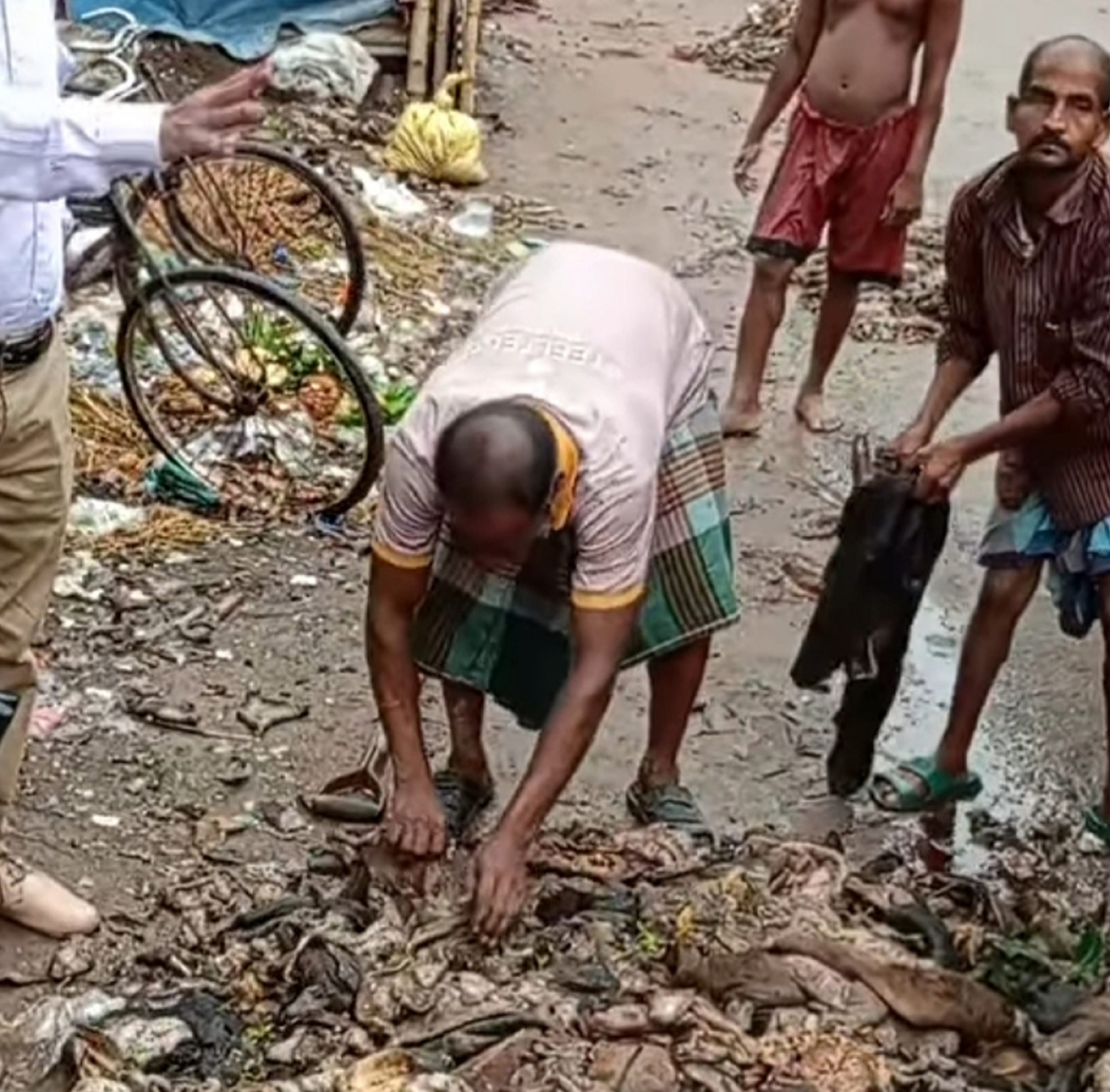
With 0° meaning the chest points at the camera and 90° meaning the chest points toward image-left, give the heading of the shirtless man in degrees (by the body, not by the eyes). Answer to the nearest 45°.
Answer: approximately 0°

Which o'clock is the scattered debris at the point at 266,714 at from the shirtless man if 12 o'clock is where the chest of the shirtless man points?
The scattered debris is roughly at 1 o'clock from the shirtless man.

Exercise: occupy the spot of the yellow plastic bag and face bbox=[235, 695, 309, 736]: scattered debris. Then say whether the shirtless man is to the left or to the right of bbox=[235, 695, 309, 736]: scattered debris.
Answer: left

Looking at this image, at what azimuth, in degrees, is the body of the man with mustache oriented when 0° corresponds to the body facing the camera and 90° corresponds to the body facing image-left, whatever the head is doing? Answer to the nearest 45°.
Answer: approximately 45°

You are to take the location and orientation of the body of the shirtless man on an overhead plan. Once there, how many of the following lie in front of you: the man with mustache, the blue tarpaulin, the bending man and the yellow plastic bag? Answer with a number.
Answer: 2

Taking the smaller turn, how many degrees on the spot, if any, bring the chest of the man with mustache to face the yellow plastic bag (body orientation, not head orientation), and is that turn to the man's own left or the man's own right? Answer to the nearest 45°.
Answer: approximately 90° to the man's own right

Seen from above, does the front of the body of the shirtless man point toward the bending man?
yes

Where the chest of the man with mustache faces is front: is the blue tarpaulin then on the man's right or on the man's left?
on the man's right
